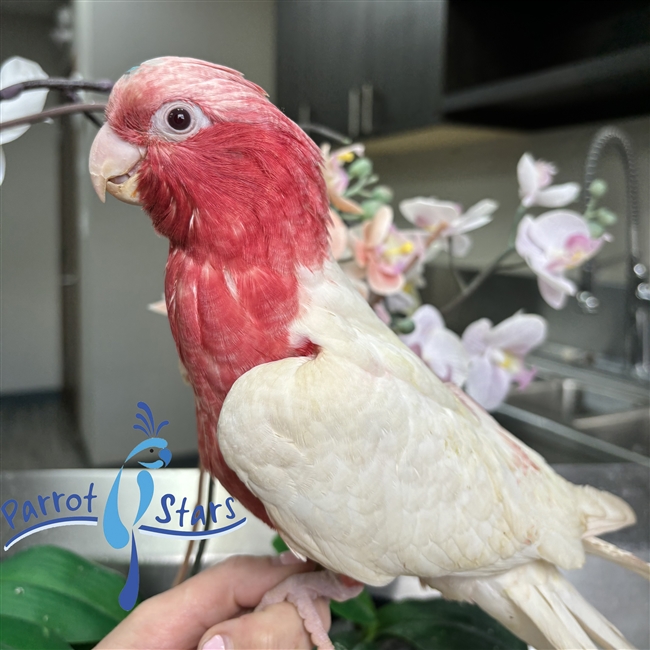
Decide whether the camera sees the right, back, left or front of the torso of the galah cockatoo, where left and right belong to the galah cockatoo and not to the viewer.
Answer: left

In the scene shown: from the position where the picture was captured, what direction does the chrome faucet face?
facing to the left of the viewer

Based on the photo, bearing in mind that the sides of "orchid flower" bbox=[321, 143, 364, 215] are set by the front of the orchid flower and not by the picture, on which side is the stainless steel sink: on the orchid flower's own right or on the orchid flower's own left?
on the orchid flower's own left
